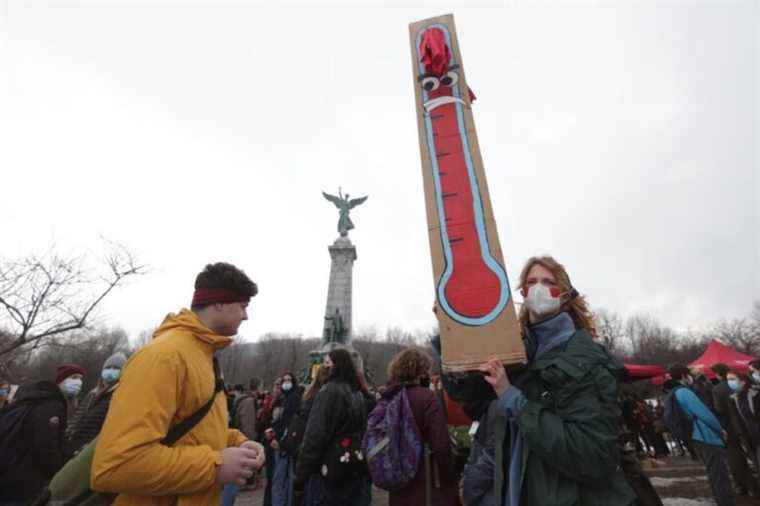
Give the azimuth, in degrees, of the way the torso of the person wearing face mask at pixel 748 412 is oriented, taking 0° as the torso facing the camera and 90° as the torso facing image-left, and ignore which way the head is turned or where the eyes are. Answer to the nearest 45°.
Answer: approximately 45°

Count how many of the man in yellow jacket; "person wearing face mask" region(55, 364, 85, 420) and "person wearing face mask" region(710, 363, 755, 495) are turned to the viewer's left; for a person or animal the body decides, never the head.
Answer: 1

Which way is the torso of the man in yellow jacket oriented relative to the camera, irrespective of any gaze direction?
to the viewer's right

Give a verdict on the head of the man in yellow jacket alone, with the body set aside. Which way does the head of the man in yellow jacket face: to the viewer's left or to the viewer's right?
to the viewer's right

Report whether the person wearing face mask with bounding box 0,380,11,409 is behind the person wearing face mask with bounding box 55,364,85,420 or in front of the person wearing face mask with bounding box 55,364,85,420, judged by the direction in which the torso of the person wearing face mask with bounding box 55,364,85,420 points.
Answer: behind

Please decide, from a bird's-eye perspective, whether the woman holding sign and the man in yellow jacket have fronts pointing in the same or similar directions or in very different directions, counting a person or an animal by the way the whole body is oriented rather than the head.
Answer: very different directions

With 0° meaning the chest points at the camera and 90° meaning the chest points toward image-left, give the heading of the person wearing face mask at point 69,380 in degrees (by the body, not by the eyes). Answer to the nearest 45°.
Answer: approximately 315°
